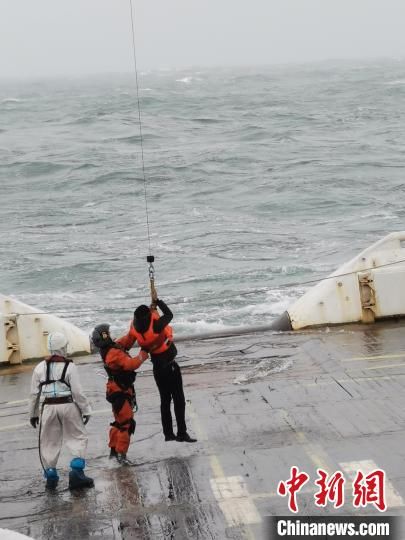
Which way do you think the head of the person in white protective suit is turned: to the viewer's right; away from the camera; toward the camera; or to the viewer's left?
away from the camera

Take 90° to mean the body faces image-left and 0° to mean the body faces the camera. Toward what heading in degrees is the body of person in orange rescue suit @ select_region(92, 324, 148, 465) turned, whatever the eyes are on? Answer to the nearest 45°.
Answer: approximately 270°

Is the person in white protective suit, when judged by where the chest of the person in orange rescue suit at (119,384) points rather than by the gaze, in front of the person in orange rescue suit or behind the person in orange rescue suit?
behind
